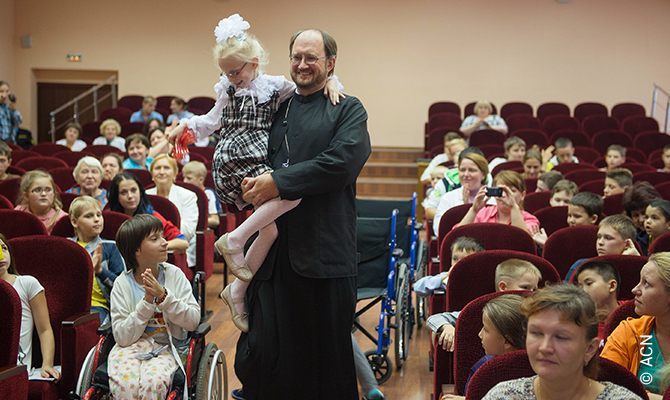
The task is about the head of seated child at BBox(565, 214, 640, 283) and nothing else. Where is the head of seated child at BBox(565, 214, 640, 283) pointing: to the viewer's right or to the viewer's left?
to the viewer's left

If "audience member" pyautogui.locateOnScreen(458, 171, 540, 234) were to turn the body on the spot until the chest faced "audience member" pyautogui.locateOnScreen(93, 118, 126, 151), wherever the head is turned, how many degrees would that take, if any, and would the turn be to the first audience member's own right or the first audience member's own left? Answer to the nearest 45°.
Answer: approximately 90° to the first audience member's own right

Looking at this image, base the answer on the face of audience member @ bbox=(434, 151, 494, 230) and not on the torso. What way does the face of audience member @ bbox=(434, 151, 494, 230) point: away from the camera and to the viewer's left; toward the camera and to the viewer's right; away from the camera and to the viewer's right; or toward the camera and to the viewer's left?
toward the camera and to the viewer's left

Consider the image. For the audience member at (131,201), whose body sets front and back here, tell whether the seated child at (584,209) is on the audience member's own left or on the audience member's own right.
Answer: on the audience member's own left

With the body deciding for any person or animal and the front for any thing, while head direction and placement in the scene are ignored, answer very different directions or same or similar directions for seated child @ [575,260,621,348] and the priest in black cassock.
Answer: same or similar directions

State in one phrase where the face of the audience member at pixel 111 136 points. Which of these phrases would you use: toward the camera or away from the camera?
toward the camera

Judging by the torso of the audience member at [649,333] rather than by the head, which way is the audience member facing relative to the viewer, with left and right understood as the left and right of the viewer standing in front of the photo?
facing the viewer and to the left of the viewer
